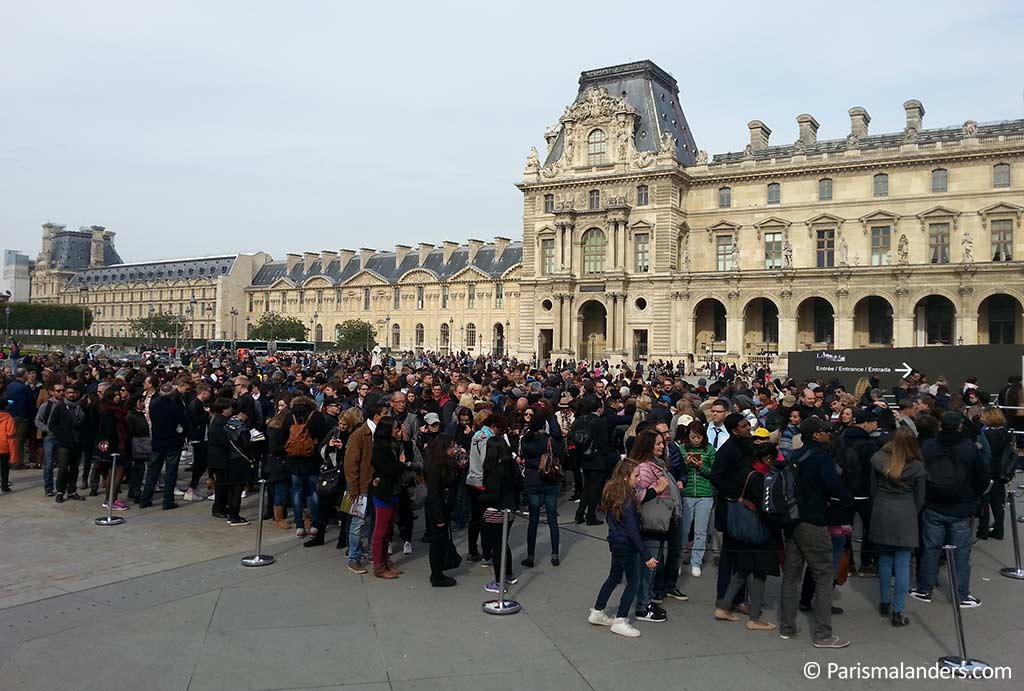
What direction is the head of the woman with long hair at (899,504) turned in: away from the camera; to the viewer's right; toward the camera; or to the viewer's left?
away from the camera

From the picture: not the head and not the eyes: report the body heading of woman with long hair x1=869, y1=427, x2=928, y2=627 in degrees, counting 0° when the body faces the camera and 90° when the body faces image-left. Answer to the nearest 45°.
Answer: approximately 180°

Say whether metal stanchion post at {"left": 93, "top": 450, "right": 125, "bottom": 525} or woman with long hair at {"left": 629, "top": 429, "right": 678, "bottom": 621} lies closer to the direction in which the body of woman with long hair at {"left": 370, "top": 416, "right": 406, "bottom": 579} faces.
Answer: the woman with long hair

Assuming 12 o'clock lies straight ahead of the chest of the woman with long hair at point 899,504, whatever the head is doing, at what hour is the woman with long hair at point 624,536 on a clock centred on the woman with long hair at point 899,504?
the woman with long hair at point 624,536 is roughly at 8 o'clock from the woman with long hair at point 899,504.

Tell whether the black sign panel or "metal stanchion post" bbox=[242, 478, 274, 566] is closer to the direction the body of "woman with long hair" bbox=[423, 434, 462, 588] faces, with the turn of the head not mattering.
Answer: the black sign panel
